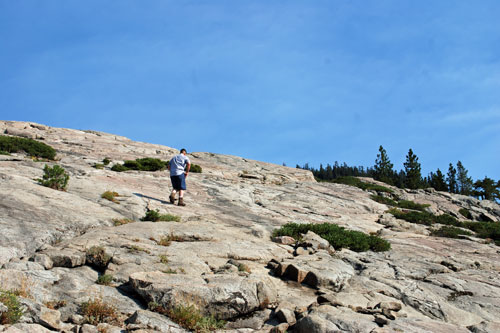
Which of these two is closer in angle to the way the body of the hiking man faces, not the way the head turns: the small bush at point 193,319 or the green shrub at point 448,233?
the green shrub

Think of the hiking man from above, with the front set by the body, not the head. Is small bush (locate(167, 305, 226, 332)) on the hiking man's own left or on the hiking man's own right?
on the hiking man's own right

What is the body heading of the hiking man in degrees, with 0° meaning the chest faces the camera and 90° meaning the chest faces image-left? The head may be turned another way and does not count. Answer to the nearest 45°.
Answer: approximately 225°

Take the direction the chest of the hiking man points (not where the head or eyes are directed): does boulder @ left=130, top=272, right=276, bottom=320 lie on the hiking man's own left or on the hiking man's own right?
on the hiking man's own right

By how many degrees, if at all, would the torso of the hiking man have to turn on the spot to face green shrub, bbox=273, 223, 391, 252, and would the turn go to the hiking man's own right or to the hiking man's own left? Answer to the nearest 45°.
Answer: approximately 90° to the hiking man's own right

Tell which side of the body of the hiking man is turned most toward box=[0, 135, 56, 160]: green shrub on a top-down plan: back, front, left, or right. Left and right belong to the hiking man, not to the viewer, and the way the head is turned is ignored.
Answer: left

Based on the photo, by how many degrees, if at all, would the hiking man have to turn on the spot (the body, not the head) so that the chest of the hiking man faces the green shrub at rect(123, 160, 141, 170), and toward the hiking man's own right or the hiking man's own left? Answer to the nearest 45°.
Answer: approximately 45° to the hiking man's own left

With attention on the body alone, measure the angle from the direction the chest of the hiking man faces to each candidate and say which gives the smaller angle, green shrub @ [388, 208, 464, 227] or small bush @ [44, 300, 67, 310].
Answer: the green shrub
